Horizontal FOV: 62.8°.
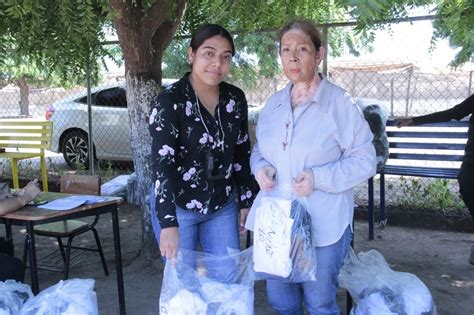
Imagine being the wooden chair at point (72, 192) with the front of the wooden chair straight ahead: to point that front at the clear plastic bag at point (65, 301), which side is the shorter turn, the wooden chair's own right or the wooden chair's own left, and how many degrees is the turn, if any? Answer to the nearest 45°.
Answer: approximately 45° to the wooden chair's own left

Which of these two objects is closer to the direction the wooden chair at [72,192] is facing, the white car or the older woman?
the older woman

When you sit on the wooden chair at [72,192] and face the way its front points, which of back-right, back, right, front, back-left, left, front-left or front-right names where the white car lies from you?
back-right

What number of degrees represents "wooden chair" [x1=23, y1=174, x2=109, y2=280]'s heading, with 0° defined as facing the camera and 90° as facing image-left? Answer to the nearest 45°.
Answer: approximately 45°

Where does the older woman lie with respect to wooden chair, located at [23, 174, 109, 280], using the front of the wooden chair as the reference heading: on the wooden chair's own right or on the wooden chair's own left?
on the wooden chair's own left
